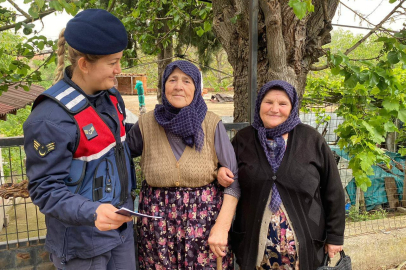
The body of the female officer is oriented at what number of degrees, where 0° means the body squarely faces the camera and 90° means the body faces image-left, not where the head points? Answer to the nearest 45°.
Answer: approximately 315°

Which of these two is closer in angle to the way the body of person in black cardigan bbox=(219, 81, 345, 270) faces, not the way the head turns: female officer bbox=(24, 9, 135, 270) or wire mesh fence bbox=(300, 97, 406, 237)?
the female officer

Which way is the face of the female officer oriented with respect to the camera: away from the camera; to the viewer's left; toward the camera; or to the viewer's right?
to the viewer's right

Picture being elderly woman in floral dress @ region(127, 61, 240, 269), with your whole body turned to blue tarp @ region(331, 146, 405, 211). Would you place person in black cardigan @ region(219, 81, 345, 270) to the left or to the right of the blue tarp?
right

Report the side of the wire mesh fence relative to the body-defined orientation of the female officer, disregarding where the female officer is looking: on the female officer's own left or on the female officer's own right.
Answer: on the female officer's own left

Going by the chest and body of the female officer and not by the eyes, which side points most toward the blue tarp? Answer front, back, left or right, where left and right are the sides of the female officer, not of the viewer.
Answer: left

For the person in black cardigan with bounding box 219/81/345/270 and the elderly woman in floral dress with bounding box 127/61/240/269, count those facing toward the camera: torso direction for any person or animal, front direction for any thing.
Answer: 2

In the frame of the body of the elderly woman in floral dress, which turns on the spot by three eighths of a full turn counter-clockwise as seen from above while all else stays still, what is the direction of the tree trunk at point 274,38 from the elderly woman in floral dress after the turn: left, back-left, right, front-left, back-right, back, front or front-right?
front

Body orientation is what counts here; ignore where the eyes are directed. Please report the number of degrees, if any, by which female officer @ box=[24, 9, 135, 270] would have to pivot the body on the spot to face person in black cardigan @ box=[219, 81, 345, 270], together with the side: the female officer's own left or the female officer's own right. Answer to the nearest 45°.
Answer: approximately 45° to the female officer's own left

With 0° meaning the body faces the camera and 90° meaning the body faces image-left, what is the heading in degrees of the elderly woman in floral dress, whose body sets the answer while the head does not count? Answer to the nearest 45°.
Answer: approximately 0°
